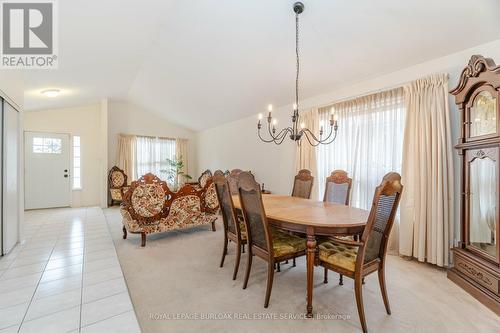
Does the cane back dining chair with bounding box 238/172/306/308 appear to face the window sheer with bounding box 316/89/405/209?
yes

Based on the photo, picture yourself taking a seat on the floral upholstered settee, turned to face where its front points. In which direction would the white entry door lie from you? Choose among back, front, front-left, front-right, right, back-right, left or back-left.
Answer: back

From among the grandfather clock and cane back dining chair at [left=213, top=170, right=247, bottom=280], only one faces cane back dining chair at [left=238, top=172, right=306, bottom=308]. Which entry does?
the grandfather clock

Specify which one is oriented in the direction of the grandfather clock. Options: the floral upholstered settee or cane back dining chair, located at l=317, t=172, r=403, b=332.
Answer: the floral upholstered settee

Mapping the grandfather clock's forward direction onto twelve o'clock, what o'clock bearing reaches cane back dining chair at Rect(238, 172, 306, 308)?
The cane back dining chair is roughly at 12 o'clock from the grandfather clock.

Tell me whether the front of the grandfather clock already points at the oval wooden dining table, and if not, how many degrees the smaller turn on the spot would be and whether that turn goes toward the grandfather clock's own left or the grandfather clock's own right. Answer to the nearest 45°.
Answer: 0° — it already faces it

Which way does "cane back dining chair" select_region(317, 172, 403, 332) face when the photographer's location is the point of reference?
facing away from the viewer and to the left of the viewer
